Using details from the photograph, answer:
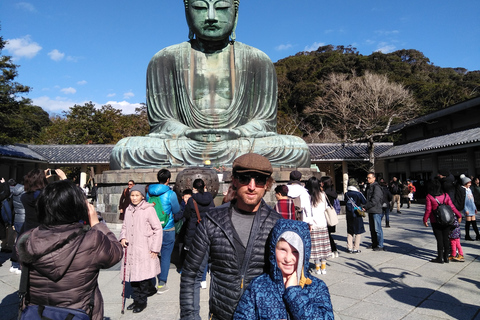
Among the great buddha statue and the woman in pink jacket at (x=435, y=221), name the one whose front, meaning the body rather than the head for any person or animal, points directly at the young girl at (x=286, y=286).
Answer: the great buddha statue

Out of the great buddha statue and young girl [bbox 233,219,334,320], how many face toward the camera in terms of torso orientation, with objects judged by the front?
2

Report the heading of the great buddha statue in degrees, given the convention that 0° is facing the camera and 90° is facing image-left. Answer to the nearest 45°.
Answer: approximately 0°
